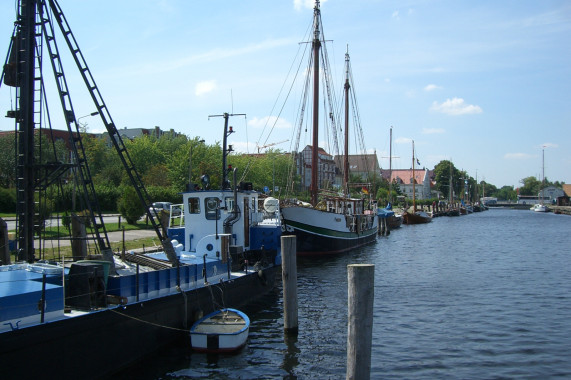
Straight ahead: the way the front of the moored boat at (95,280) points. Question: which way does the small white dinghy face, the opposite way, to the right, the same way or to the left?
the opposite way

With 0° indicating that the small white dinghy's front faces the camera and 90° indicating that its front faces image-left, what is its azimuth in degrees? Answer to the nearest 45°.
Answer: approximately 225°

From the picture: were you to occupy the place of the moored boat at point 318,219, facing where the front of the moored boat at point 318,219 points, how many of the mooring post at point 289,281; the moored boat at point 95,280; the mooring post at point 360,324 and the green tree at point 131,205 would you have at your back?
0

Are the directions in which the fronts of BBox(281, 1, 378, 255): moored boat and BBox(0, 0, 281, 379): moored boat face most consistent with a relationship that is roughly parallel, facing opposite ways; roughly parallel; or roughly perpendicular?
roughly parallel

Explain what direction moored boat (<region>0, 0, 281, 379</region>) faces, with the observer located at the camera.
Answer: facing the viewer and to the left of the viewer

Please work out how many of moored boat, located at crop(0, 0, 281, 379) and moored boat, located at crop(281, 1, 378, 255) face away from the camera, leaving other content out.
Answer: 0

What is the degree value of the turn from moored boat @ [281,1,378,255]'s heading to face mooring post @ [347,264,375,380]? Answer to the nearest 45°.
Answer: approximately 45° to its left

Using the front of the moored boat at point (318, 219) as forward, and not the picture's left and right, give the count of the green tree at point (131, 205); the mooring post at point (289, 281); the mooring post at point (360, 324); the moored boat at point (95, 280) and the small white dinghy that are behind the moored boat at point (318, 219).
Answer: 0

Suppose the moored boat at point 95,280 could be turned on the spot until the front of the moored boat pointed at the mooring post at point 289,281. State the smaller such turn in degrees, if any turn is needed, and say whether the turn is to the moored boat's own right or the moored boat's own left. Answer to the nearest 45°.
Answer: approximately 135° to the moored boat's own left

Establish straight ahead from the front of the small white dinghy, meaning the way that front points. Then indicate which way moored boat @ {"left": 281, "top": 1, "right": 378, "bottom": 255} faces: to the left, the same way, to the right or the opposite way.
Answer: the opposite way

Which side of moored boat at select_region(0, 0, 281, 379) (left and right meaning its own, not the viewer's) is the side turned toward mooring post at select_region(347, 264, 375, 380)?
left

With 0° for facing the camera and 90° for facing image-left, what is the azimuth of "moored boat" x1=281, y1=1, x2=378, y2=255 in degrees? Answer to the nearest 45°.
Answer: approximately 45°

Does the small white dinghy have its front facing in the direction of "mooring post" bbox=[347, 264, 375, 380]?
no

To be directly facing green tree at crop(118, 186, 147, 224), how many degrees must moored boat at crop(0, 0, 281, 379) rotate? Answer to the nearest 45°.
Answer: approximately 135° to its right

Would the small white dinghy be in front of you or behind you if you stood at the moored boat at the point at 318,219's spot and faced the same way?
in front
